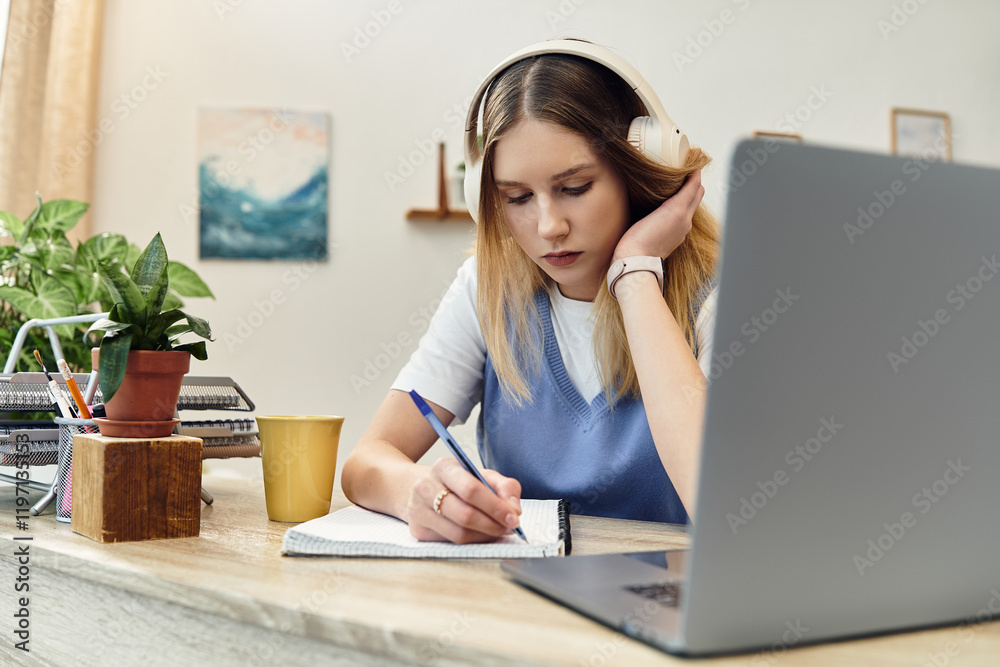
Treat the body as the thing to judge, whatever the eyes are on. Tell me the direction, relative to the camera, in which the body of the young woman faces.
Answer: toward the camera

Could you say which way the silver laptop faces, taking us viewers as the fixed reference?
facing away from the viewer and to the left of the viewer

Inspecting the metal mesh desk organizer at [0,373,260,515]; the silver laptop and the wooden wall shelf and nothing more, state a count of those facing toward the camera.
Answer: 2

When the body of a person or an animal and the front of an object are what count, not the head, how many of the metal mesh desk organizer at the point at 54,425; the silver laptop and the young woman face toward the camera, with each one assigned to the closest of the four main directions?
2

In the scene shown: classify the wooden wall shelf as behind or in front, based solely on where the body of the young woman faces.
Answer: behind

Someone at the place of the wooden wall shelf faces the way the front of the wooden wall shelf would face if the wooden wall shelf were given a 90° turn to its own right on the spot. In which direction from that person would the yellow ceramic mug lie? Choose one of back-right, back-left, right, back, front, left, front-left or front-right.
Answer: left

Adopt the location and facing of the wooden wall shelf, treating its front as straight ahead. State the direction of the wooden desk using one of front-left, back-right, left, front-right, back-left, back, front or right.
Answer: front

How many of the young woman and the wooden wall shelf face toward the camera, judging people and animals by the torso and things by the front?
2

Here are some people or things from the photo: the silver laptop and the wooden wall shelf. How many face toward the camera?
1

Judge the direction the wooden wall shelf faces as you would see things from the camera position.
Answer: facing the viewer

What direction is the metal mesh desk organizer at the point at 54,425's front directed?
toward the camera

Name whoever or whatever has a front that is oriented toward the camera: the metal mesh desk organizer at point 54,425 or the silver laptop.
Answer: the metal mesh desk organizer

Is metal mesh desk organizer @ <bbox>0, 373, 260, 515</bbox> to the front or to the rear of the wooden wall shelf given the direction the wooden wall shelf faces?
to the front

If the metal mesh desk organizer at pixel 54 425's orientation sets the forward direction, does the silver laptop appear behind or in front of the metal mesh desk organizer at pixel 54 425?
in front

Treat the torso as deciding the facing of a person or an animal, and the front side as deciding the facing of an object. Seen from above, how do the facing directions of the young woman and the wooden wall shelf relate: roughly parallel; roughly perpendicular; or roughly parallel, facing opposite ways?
roughly parallel

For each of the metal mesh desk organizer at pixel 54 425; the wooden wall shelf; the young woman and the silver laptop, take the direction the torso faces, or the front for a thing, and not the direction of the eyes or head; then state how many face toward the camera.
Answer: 3
